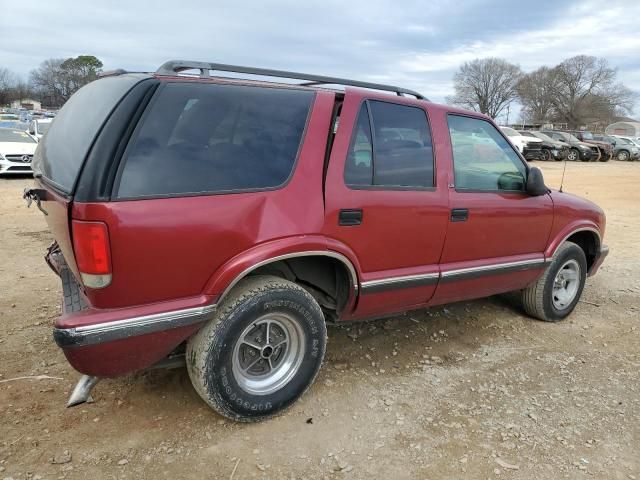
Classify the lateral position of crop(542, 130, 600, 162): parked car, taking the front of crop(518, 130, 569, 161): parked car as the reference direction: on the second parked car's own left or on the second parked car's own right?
on the second parked car's own left

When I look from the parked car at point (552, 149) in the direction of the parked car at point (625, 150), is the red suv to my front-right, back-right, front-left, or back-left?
back-right

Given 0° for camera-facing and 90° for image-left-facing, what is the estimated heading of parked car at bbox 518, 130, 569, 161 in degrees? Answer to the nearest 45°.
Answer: approximately 315°

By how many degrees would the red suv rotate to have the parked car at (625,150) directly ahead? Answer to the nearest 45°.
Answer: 0° — it already faces it

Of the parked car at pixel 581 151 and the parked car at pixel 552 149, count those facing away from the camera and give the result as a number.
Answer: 0

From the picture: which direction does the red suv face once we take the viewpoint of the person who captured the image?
facing away from the viewer and to the right of the viewer

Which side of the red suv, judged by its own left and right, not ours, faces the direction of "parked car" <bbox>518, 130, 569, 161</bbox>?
front
